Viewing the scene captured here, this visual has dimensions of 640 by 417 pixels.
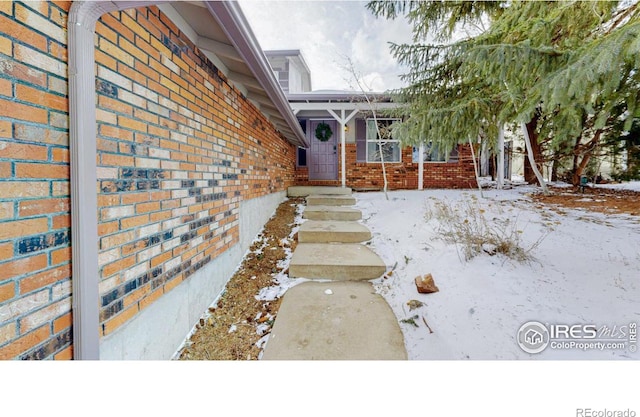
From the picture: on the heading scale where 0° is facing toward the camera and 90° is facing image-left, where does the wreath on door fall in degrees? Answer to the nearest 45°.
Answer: approximately 0°

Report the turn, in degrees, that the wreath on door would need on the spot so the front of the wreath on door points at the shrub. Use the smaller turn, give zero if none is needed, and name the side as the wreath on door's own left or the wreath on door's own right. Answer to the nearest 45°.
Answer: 0° — it already faces it

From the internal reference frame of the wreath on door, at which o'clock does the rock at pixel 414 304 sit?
The rock is roughly at 12 o'clock from the wreath on door.

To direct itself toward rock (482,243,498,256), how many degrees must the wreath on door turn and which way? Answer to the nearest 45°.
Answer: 0° — it already faces it
